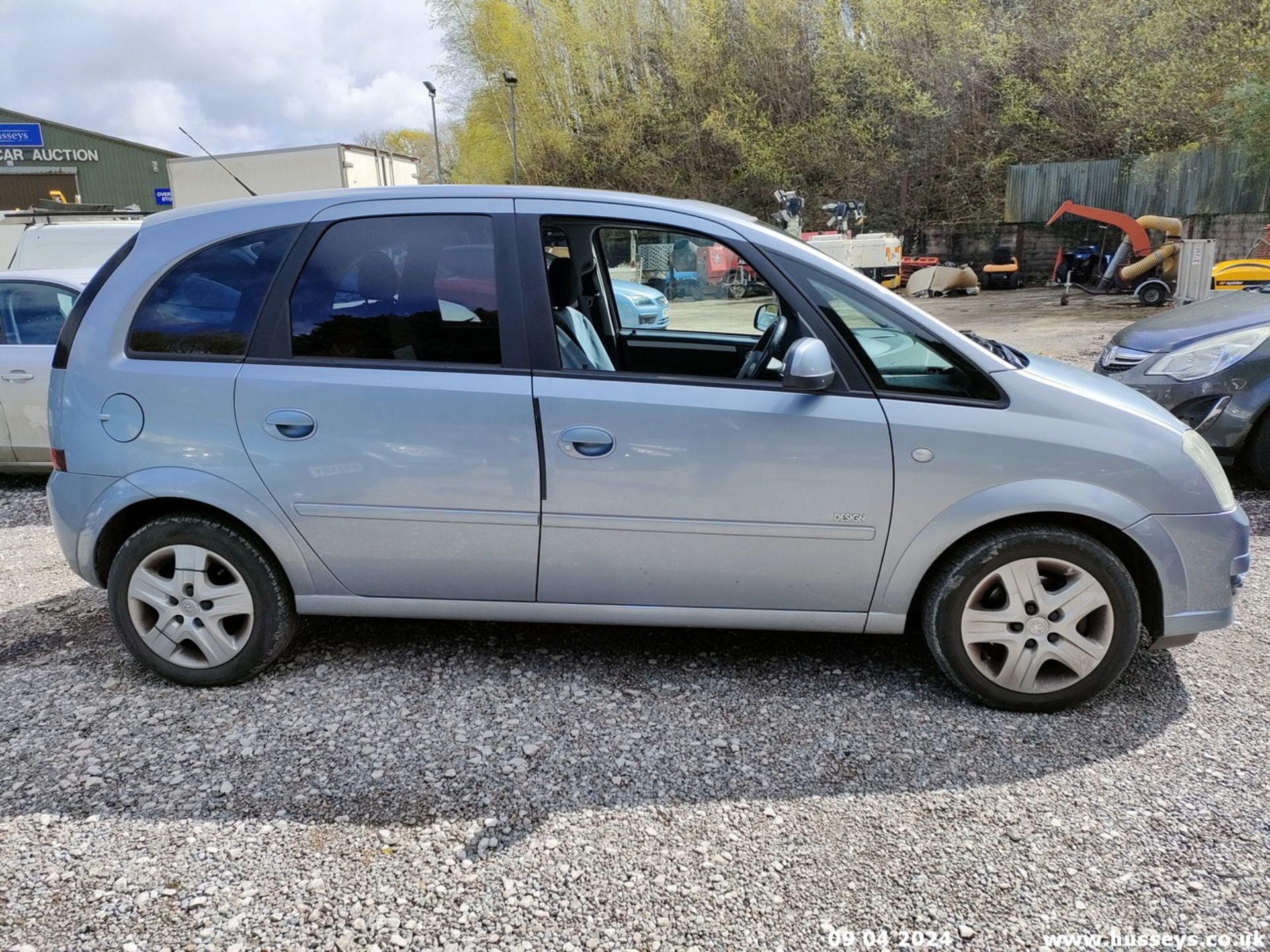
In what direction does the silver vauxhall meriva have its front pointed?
to the viewer's right

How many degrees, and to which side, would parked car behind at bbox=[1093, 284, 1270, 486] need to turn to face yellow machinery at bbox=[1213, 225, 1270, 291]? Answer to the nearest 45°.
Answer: approximately 135° to its right

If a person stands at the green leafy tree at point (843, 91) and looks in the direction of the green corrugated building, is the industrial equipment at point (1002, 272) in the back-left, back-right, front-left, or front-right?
back-left

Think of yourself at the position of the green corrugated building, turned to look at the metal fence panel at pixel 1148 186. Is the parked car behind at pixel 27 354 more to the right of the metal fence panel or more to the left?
right

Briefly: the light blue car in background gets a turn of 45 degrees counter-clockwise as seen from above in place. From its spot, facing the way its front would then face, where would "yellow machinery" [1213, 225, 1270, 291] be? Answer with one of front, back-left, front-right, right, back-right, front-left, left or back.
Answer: front-left
